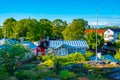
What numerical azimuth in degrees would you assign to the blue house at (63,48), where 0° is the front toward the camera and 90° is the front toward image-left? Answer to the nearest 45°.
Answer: approximately 0°

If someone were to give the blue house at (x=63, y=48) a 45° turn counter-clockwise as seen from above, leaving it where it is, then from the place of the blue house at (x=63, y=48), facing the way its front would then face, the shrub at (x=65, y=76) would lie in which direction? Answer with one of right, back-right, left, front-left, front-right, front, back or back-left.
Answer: front-right

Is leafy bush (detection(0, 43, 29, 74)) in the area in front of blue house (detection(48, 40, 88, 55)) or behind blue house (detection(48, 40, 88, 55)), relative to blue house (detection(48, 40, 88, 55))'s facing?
in front
